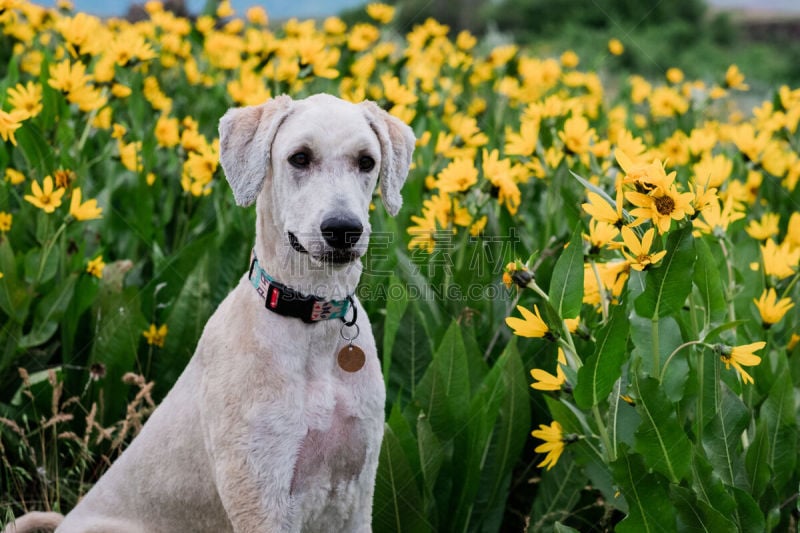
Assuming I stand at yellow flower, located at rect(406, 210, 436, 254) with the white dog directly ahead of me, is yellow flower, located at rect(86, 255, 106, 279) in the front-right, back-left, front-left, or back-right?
front-right

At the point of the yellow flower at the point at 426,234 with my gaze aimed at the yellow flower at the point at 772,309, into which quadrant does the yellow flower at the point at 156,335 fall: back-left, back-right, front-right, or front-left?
back-right

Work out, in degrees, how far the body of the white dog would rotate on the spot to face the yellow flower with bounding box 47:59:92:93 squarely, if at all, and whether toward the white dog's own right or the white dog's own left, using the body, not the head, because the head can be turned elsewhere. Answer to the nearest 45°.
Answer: approximately 135° to the white dog's own left

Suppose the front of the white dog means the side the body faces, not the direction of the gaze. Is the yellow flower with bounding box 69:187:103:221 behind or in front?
behind

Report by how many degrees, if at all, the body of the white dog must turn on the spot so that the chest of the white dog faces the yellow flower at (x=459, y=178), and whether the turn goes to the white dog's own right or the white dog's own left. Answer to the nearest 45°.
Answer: approximately 90° to the white dog's own left

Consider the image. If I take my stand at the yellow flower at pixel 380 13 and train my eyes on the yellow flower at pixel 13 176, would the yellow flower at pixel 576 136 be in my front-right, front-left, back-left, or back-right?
front-left

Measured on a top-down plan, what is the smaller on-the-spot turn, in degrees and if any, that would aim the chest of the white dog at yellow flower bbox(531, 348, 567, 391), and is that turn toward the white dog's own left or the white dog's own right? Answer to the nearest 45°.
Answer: approximately 45° to the white dog's own left

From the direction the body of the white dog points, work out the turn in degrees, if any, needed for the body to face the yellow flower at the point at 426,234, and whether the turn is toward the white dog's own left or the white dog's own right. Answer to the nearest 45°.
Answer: approximately 90° to the white dog's own left

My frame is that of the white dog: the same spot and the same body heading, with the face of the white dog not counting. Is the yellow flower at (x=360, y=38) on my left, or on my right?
on my left

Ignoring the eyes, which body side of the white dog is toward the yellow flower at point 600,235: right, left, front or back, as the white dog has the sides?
left

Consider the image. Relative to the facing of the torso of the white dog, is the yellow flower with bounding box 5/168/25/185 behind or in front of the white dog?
behind

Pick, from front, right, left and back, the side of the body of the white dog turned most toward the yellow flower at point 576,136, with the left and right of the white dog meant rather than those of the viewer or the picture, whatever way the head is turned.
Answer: left

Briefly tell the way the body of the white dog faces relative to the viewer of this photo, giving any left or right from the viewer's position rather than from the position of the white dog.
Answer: facing the viewer and to the right of the viewer
